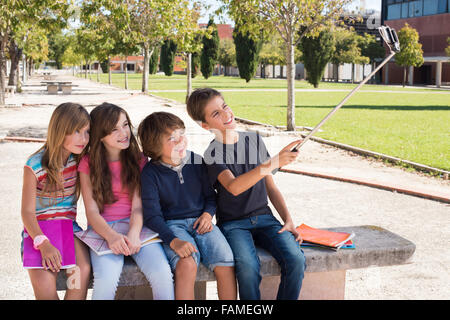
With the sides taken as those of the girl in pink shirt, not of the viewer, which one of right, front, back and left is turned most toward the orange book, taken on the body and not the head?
left

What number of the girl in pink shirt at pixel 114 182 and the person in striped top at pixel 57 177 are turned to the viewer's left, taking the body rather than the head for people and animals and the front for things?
0

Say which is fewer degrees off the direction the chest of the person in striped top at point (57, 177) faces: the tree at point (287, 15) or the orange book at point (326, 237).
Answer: the orange book

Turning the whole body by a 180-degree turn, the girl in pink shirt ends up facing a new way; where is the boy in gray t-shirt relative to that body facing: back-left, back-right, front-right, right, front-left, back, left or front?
right

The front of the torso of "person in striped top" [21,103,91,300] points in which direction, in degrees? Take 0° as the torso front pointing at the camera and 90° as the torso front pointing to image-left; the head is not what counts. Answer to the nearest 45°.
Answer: approximately 315°

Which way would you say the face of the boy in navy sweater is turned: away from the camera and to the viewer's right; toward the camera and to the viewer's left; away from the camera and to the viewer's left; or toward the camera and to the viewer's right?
toward the camera and to the viewer's right

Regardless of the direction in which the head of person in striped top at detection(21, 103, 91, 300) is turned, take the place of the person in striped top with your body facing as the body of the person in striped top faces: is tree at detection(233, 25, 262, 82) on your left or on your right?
on your left

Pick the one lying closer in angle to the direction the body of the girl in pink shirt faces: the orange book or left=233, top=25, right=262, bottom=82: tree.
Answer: the orange book

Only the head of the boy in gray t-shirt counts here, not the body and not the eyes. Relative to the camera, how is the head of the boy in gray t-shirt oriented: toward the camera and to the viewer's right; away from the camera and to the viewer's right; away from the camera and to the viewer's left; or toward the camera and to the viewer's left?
toward the camera and to the viewer's right

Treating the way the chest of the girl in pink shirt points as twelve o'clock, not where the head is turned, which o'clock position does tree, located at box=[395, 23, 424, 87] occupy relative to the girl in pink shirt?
The tree is roughly at 7 o'clock from the girl in pink shirt.

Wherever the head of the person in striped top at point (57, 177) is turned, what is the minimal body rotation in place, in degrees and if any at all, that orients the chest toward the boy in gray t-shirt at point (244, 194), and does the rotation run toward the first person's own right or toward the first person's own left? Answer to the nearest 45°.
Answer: approximately 45° to the first person's own left

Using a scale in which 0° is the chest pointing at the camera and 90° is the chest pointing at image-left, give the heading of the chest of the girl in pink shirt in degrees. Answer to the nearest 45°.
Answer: approximately 0°

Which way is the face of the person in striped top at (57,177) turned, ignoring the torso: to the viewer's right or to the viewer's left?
to the viewer's right

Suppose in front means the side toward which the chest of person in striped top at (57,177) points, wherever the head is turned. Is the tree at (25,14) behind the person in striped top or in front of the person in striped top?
behind
